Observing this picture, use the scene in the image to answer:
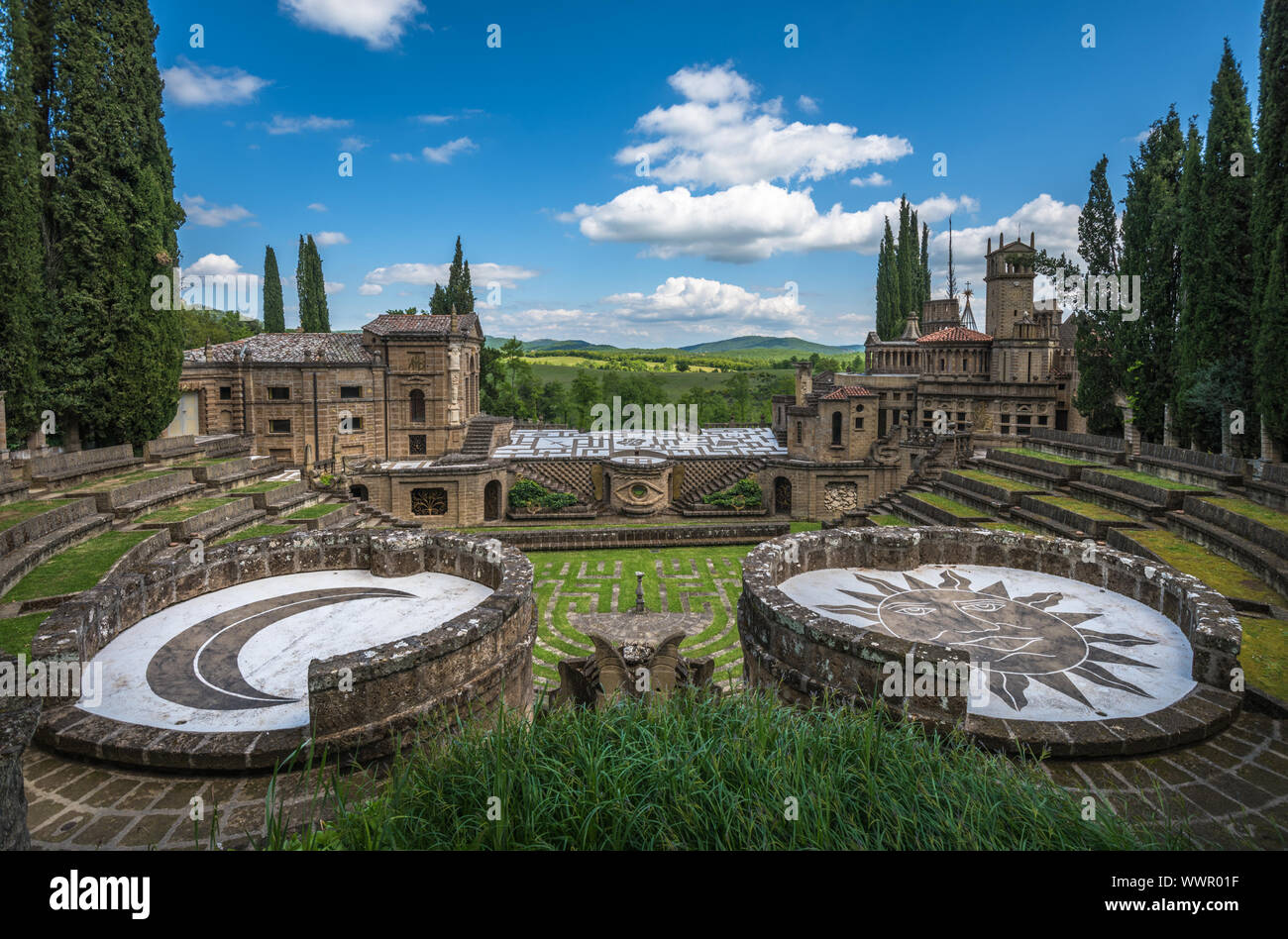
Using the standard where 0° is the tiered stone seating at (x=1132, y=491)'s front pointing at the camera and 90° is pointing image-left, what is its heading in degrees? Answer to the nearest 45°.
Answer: approximately 45°

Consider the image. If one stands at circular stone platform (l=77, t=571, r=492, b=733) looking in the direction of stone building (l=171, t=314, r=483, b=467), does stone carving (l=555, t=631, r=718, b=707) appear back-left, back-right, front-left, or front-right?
back-right

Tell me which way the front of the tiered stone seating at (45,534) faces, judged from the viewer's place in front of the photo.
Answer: facing the viewer and to the right of the viewer

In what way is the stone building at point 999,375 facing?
toward the camera

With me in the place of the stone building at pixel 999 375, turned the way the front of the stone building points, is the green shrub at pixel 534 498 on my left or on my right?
on my right

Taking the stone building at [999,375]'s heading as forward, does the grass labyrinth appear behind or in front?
in front

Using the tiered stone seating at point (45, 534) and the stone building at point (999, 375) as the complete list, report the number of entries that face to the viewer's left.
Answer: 0

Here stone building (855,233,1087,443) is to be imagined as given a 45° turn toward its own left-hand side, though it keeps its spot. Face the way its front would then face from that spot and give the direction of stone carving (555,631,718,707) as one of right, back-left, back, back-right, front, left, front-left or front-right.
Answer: front-right

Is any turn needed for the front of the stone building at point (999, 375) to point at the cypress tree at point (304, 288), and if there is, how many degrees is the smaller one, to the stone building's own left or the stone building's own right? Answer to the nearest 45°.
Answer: approximately 90° to the stone building's own right
